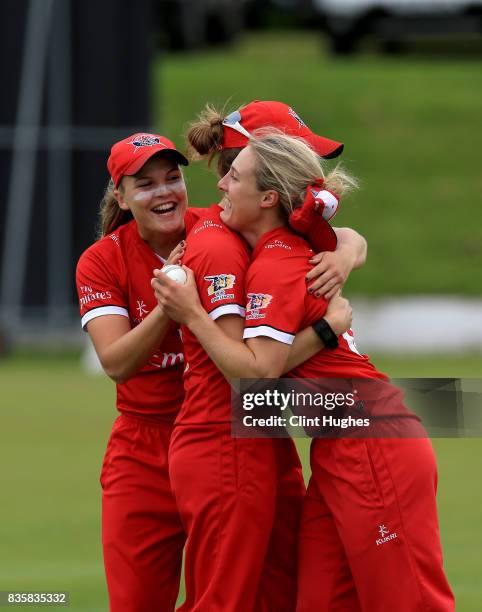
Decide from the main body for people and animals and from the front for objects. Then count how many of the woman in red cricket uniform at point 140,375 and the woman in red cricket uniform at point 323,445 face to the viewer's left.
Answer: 1

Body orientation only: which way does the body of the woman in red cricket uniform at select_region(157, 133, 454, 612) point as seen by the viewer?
to the viewer's left

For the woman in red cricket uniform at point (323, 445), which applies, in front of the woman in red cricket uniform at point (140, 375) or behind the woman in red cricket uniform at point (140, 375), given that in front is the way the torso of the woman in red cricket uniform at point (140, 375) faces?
in front

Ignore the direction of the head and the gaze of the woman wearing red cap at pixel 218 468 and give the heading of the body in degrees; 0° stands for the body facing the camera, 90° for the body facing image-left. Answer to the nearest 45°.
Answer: approximately 270°

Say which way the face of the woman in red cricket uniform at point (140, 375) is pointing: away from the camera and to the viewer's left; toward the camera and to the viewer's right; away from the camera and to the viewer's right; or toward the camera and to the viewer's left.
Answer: toward the camera and to the viewer's right

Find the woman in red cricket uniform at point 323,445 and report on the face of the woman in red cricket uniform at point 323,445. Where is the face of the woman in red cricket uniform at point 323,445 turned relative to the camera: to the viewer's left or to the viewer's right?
to the viewer's left
